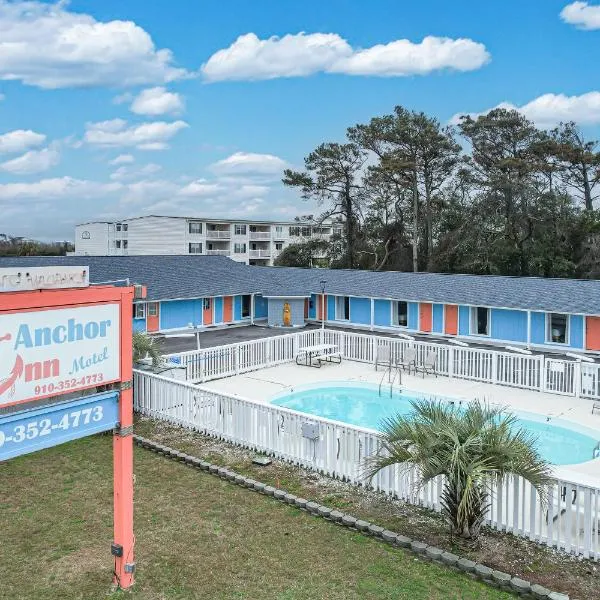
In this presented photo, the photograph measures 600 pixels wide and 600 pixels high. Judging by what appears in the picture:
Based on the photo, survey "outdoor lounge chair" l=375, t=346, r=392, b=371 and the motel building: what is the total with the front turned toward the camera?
2

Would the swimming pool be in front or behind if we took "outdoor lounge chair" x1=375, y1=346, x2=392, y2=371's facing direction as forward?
in front

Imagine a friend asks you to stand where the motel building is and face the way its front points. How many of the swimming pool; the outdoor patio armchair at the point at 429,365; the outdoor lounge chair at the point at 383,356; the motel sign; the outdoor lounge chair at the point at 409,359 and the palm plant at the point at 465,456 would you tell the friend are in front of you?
6

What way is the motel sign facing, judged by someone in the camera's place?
facing the viewer and to the right of the viewer

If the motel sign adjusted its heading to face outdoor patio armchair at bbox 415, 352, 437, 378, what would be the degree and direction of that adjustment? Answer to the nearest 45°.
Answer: approximately 90° to its left

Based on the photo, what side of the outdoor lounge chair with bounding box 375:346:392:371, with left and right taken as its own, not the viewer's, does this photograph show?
front

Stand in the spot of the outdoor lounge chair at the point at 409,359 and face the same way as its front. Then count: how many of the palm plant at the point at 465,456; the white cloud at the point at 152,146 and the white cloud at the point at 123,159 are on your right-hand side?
2

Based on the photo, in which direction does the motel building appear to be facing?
toward the camera

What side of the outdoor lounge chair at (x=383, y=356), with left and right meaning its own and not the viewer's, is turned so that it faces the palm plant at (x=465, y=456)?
front

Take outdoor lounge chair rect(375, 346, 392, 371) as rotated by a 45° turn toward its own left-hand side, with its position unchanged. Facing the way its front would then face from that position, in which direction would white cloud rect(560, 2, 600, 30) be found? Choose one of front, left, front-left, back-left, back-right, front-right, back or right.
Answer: left

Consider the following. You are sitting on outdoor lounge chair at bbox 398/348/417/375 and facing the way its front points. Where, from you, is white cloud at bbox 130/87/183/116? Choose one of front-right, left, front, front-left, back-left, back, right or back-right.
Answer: right

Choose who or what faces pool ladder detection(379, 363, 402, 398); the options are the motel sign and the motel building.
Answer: the motel building
